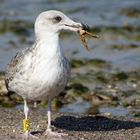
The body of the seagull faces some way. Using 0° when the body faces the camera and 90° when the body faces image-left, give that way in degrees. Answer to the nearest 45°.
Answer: approximately 315°
